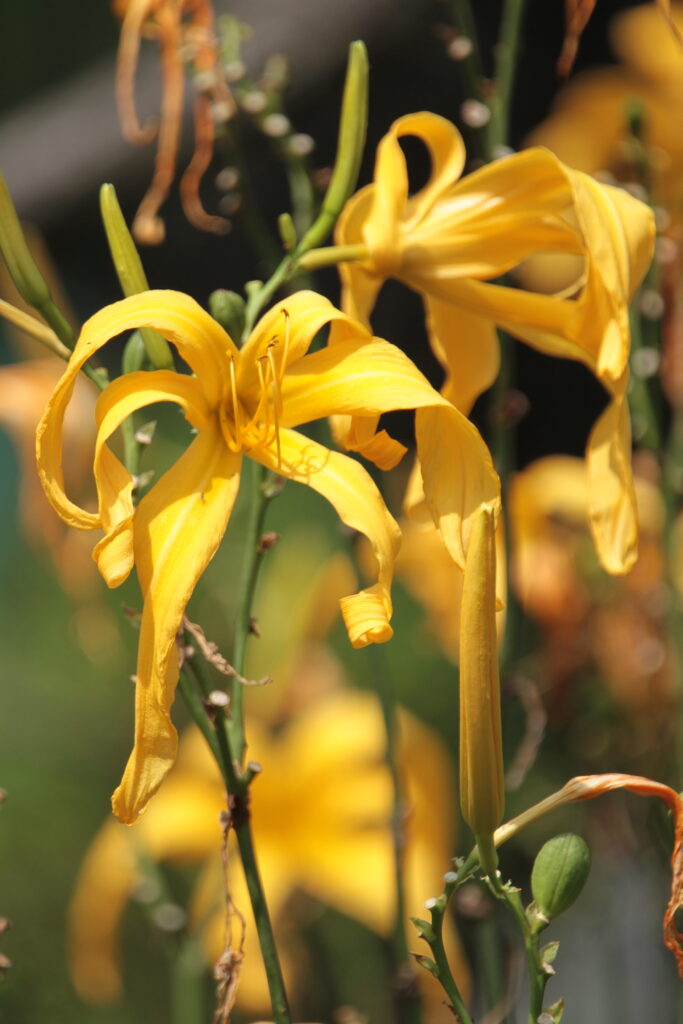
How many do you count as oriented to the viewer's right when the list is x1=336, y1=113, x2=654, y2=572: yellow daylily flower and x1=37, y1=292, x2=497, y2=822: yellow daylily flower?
1

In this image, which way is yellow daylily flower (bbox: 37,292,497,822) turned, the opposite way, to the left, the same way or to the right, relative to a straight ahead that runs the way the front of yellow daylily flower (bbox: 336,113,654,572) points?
to the right

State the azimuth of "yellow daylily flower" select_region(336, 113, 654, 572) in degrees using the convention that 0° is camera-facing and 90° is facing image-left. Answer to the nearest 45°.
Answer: approximately 270°
